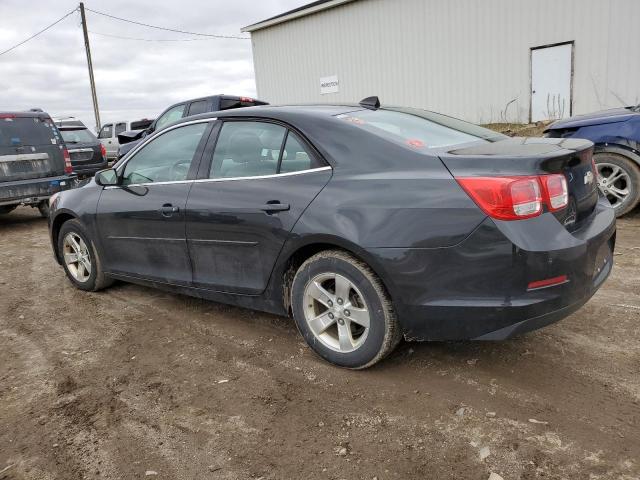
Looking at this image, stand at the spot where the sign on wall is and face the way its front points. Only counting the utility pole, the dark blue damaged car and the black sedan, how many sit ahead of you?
2

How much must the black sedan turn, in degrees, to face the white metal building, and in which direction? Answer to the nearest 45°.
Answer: approximately 45° to its right

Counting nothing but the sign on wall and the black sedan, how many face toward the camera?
1

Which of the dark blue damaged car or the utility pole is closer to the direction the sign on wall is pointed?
the dark blue damaged car

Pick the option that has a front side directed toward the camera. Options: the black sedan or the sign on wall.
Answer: the sign on wall

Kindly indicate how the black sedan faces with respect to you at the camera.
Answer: facing away from the viewer and to the left of the viewer

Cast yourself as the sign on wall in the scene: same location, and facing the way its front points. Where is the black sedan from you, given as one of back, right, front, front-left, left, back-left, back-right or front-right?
front

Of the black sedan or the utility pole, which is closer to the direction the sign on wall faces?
the black sedan

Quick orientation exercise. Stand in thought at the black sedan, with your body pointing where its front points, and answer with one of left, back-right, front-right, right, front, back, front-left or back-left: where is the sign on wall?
front-right

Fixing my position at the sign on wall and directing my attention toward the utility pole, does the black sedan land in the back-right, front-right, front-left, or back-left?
back-left

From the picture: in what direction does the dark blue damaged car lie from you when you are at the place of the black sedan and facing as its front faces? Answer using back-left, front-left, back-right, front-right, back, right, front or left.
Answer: right

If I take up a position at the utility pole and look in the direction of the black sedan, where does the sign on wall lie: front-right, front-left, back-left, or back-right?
front-left

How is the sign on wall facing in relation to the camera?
toward the camera

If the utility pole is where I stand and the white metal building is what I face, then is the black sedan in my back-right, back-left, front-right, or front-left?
front-right
